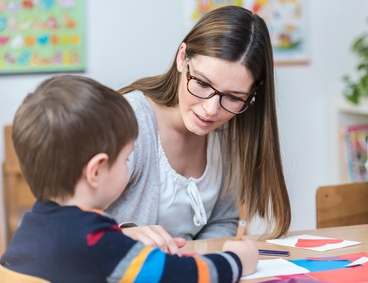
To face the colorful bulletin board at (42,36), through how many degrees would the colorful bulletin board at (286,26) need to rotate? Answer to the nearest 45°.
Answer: approximately 45° to its right

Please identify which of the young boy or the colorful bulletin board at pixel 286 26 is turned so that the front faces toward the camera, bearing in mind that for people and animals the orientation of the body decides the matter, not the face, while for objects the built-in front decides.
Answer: the colorful bulletin board

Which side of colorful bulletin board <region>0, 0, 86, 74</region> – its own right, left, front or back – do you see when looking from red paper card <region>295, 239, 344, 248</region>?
front

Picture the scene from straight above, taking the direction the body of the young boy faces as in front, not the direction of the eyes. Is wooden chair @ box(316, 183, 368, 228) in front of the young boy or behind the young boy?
in front

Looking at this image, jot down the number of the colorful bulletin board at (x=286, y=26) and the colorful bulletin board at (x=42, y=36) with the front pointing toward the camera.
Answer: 2

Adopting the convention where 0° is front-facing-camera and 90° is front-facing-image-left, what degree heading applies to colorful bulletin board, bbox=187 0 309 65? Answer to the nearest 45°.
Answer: approximately 0°

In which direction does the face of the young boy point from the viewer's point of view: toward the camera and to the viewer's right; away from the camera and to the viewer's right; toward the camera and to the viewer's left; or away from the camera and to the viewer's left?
away from the camera and to the viewer's right

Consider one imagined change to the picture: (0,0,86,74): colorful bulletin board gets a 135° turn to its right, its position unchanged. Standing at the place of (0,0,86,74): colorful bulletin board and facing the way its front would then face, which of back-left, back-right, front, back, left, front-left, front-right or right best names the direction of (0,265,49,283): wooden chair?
back-left

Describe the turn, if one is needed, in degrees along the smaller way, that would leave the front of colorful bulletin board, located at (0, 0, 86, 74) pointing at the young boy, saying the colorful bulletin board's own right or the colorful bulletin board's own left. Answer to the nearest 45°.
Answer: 0° — it already faces them

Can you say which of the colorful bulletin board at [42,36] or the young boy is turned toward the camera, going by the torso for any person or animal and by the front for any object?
the colorful bulletin board

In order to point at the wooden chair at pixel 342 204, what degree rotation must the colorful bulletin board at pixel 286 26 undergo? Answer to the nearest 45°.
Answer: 0° — it already faces it

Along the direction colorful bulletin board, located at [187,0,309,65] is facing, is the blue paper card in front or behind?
in front

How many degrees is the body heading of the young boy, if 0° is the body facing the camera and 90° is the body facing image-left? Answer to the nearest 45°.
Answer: approximately 225°

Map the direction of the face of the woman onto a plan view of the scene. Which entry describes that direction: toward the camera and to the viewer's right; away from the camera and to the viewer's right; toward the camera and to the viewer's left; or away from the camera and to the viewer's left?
toward the camera and to the viewer's left

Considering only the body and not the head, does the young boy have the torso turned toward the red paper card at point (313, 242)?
yes

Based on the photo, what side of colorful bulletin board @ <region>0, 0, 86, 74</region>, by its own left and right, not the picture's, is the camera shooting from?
front
